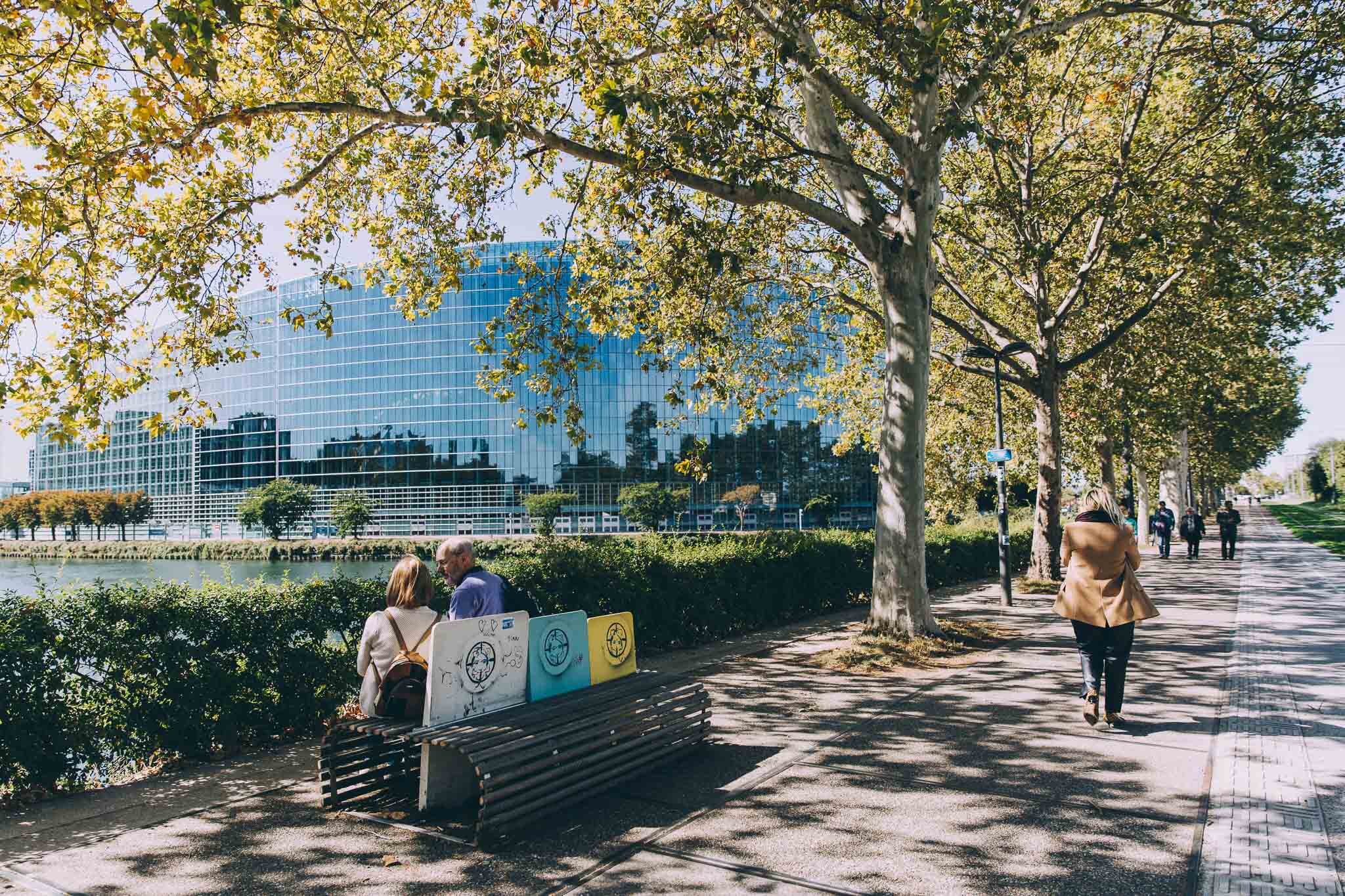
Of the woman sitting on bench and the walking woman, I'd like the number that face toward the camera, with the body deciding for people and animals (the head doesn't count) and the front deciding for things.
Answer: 0

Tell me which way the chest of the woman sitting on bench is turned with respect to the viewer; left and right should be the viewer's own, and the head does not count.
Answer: facing away from the viewer and to the left of the viewer

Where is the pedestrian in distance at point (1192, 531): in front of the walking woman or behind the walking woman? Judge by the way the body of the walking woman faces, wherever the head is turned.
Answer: in front

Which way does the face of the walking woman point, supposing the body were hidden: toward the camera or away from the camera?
away from the camera

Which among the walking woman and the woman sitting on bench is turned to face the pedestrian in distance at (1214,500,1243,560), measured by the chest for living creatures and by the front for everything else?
the walking woman

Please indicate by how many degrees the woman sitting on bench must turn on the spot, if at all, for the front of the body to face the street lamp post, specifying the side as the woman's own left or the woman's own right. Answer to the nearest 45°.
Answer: approximately 90° to the woman's own right

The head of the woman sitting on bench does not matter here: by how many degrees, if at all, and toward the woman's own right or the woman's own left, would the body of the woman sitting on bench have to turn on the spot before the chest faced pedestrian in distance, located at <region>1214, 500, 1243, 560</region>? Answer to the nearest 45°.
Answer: approximately 90° to the woman's own right

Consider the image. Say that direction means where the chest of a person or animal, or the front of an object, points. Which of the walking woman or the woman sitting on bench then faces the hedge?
the woman sitting on bench

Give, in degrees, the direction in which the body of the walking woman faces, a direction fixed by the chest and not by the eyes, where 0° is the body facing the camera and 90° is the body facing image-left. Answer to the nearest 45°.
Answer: approximately 180°

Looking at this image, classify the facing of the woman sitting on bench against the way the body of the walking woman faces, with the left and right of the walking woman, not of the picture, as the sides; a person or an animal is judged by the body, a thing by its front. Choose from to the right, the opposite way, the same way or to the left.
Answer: to the left

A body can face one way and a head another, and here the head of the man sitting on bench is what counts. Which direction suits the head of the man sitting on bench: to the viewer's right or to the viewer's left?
to the viewer's left

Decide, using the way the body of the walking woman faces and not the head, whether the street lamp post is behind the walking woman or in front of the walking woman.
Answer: in front

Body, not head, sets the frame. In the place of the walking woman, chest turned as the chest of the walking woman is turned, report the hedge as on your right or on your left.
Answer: on your left
